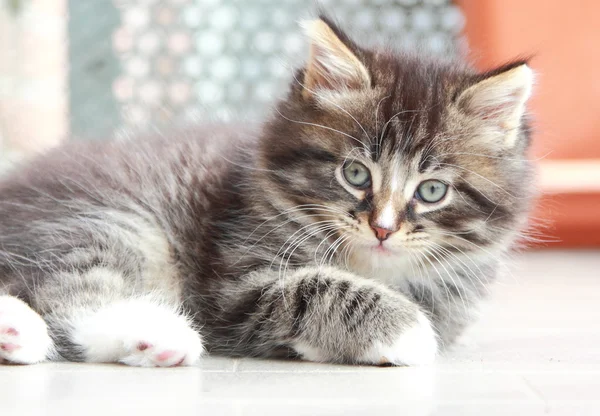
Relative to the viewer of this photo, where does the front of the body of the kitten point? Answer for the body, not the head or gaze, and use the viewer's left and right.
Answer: facing the viewer and to the right of the viewer
